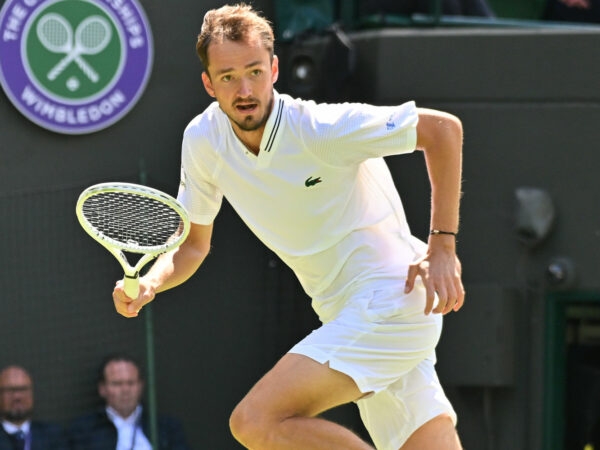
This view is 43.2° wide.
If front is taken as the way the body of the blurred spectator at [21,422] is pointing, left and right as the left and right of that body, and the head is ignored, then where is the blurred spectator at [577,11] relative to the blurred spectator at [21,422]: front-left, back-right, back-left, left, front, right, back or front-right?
left

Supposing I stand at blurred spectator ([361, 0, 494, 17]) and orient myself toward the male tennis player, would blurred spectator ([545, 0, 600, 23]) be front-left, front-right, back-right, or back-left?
back-left

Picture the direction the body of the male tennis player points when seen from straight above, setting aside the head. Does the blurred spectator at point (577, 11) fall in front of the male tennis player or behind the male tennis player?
behind

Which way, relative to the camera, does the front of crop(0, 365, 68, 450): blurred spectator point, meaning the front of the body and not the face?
toward the camera

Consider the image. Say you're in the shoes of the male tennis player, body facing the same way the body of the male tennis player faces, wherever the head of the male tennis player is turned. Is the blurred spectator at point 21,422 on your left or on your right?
on your right

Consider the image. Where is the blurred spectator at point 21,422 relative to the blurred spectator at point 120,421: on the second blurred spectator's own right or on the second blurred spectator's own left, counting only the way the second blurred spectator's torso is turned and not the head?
on the second blurred spectator's own right

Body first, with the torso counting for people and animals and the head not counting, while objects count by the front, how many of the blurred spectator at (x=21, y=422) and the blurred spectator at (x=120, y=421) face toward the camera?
2

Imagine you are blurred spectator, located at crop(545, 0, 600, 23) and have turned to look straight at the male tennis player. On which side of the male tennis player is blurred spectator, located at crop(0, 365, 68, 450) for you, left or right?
right

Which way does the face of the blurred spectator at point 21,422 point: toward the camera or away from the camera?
toward the camera

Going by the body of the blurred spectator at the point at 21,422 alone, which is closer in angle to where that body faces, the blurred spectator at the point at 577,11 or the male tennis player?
the male tennis player

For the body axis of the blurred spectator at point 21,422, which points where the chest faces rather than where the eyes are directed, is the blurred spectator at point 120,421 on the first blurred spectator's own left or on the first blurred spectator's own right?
on the first blurred spectator's own left

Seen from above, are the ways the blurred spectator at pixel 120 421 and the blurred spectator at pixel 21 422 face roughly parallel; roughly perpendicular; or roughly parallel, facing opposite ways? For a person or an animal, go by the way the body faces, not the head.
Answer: roughly parallel

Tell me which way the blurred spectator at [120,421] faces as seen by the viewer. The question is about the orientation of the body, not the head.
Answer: toward the camera

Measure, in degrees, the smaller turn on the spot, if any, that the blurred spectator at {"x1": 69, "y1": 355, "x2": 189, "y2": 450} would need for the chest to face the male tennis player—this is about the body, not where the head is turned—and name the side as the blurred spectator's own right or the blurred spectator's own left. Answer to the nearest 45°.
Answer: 0° — they already face them
